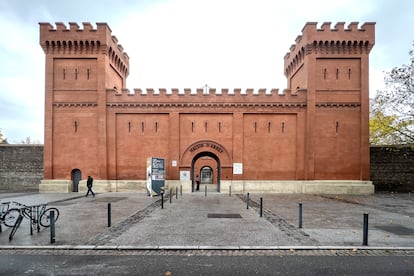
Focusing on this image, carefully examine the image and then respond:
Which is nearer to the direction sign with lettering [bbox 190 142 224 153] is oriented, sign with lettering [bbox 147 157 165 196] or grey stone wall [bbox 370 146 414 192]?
the sign with lettering

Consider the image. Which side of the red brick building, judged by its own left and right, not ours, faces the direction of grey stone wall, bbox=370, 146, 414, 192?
left

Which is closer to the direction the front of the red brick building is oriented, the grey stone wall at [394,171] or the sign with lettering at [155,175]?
the sign with lettering

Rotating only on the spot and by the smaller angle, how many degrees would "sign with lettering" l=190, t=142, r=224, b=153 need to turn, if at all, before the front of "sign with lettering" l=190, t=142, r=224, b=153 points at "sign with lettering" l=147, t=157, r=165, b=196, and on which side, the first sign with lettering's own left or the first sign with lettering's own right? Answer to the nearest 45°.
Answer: approximately 45° to the first sign with lettering's own right

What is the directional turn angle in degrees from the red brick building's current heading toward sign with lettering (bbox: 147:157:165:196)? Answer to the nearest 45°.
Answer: approximately 45° to its right

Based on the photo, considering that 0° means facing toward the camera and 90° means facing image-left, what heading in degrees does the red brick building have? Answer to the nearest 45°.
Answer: approximately 0°

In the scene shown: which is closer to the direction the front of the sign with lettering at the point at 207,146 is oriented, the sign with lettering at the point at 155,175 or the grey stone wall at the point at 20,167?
the sign with lettering

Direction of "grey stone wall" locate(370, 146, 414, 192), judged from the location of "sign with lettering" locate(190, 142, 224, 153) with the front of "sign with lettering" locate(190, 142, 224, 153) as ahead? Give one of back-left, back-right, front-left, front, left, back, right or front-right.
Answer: left

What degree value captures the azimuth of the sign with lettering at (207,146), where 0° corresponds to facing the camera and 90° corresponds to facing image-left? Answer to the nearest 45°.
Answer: approximately 0°
